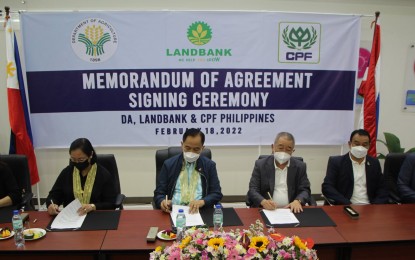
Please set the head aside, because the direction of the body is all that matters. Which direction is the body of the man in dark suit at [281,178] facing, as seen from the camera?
toward the camera

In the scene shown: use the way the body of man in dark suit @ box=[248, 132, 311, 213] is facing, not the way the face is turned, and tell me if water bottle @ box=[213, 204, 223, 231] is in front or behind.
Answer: in front

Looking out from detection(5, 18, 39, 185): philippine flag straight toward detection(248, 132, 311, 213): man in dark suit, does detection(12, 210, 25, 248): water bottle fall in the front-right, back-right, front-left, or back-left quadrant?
front-right

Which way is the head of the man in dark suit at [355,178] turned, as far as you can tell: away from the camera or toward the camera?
toward the camera

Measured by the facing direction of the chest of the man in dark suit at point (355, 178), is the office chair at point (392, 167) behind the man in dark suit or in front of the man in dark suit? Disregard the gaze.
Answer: behind

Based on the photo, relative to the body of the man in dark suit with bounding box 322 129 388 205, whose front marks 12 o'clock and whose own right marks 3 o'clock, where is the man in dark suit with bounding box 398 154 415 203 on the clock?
the man in dark suit with bounding box 398 154 415 203 is roughly at 8 o'clock from the man in dark suit with bounding box 322 129 388 205.

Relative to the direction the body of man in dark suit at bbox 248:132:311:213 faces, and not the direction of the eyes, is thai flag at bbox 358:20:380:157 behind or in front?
behind

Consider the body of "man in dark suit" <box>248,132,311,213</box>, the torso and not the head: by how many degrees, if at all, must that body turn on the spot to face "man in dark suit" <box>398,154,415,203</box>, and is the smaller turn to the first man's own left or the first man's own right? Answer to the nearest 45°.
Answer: approximately 135° to the first man's own left

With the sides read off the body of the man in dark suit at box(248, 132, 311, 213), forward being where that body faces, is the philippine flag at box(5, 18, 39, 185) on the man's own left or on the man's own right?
on the man's own right

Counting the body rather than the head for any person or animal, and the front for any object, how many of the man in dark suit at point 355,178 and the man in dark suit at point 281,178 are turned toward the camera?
2

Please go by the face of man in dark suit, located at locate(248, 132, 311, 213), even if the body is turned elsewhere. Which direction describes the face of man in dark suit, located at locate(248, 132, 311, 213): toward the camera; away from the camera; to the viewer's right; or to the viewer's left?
toward the camera

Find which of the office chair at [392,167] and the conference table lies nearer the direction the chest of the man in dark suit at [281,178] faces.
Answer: the conference table

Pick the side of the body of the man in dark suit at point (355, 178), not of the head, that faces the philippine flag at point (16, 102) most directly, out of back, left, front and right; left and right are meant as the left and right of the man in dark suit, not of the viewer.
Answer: right

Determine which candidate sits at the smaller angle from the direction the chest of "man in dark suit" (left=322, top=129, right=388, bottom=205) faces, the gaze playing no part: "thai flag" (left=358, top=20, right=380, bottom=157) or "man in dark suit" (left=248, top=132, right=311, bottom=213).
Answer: the man in dark suit

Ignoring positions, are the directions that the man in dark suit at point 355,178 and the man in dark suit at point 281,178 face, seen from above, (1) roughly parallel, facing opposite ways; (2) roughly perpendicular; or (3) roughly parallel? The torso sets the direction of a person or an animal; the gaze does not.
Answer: roughly parallel
